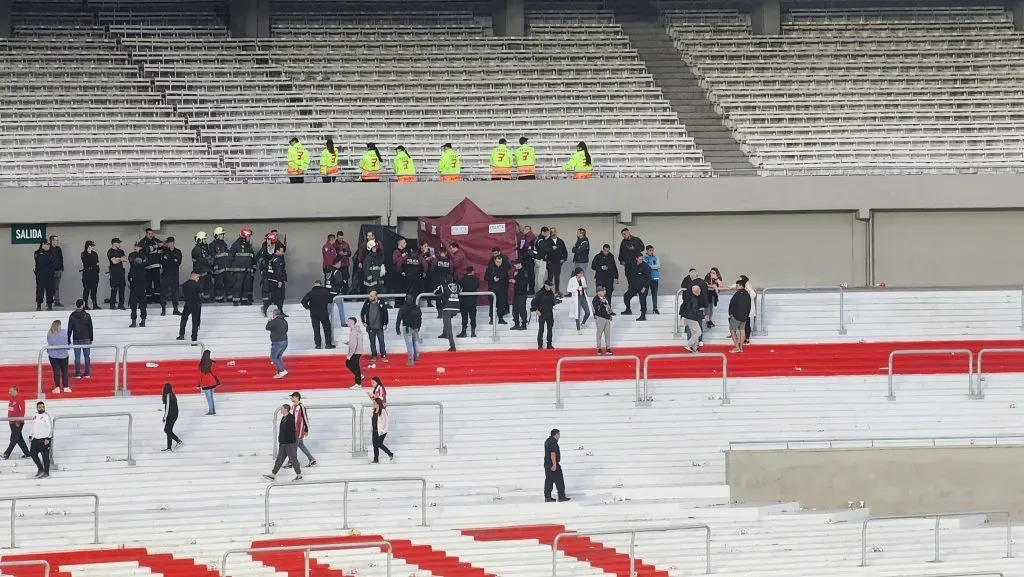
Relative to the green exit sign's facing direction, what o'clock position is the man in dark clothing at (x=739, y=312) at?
The man in dark clothing is roughly at 10 o'clock from the green exit sign.

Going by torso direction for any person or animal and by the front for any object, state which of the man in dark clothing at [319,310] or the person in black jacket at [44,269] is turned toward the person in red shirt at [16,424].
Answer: the person in black jacket

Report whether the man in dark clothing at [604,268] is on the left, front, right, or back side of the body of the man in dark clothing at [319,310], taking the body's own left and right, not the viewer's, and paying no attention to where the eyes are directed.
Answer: right

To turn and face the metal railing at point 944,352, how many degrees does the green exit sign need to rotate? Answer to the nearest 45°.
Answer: approximately 45° to its left

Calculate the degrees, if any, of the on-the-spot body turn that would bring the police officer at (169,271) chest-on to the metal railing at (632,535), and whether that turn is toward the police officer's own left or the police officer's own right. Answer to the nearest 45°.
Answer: approximately 45° to the police officer's own left

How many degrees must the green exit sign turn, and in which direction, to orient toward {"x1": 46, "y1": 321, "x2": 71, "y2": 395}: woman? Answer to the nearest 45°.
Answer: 0° — it already faces them

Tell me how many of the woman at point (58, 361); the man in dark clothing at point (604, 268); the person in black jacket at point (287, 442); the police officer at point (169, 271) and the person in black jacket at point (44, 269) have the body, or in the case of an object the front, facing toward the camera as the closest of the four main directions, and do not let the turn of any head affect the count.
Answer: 3

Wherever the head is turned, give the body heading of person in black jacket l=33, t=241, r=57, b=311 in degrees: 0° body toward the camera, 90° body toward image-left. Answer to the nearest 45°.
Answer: approximately 0°

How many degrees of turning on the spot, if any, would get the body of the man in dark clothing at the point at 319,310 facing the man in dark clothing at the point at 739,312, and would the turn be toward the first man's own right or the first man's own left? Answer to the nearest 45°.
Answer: approximately 90° to the first man's own right
